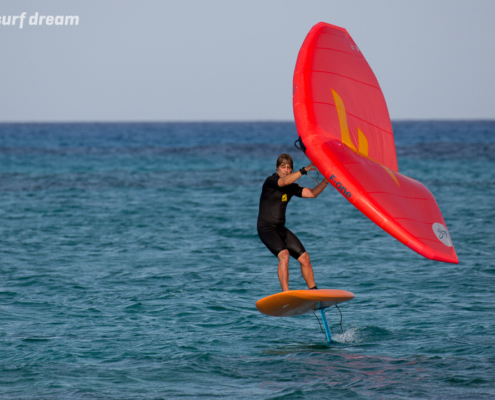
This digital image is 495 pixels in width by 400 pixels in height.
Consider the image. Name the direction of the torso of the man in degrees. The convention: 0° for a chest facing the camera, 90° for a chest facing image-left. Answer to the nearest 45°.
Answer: approximately 315°

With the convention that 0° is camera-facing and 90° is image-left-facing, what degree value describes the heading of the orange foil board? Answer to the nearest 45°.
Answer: approximately 45°
